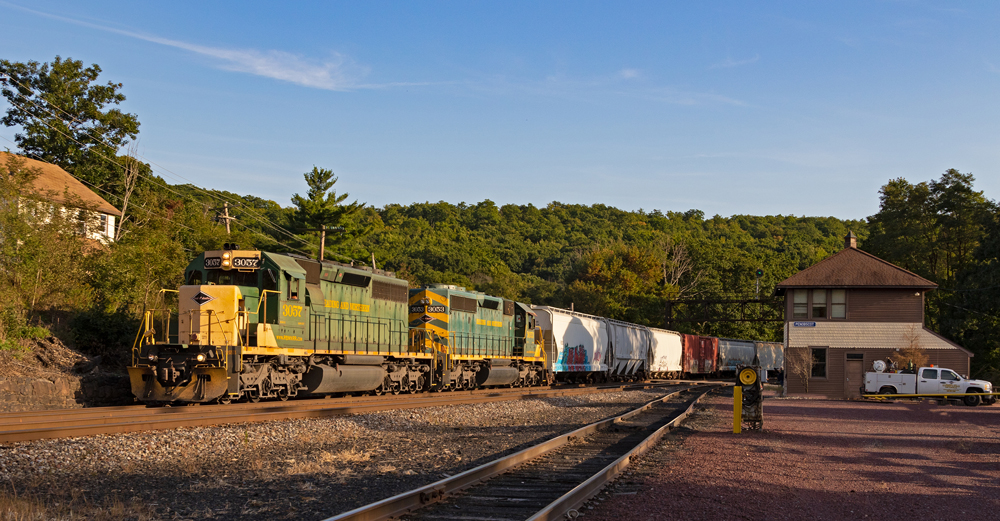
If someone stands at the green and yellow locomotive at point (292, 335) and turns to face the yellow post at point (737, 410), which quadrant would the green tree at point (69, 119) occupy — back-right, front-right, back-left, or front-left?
back-left

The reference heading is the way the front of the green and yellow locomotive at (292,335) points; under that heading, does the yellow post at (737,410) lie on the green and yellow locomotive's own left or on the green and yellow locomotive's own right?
on the green and yellow locomotive's own left

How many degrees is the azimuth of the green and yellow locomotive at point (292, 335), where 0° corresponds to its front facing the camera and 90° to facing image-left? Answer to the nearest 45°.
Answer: approximately 45°

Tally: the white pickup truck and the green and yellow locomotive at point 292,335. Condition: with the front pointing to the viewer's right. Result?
1

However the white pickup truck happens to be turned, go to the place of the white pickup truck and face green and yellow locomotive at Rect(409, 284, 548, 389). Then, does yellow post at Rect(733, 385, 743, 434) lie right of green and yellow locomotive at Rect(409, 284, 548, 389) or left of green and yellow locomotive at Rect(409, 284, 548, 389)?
left

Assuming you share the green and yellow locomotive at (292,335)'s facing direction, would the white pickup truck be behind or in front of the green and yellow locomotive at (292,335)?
behind

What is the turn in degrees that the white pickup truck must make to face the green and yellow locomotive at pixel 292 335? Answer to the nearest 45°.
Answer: approximately 135° to its right

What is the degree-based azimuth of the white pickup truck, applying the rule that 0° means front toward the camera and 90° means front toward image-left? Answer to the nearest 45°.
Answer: approximately 270°
